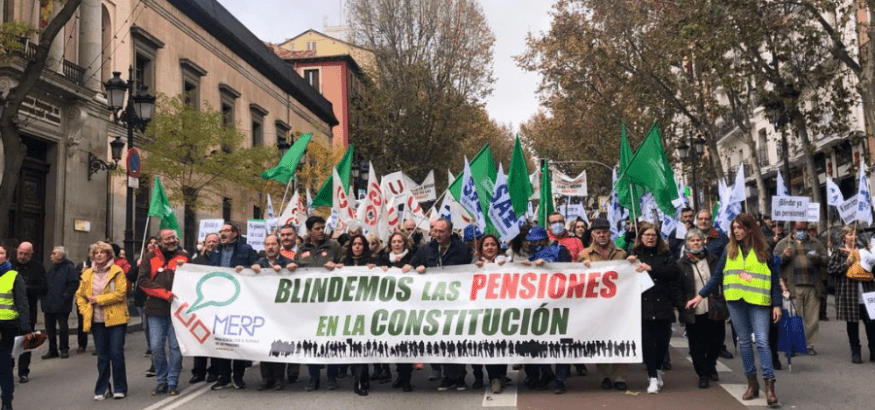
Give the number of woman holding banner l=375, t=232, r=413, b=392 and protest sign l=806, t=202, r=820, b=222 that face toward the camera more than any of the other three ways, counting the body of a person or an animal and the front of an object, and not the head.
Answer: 2

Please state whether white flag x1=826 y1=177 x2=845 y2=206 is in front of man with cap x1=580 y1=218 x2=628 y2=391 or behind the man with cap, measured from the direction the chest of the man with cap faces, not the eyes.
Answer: behind

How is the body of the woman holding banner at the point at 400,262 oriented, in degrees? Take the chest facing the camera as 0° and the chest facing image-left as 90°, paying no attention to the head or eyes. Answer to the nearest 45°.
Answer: approximately 0°

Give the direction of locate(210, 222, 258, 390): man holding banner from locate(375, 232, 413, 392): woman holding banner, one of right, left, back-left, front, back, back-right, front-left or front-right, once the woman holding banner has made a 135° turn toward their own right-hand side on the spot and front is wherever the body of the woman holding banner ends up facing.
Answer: front-left

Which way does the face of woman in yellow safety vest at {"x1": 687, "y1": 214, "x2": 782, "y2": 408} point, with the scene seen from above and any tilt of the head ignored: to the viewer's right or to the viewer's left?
to the viewer's left

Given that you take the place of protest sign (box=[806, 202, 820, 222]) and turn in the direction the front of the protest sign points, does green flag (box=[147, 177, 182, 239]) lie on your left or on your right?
on your right

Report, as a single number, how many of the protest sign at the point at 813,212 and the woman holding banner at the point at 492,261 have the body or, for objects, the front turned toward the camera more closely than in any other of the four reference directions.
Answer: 2

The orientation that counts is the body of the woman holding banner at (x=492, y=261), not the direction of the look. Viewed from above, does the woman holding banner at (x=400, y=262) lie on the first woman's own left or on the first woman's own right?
on the first woman's own right

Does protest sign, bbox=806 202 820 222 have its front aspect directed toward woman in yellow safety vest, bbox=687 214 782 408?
yes
